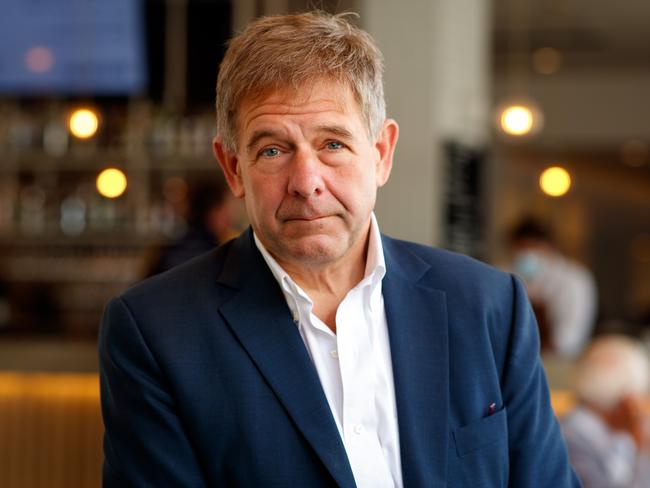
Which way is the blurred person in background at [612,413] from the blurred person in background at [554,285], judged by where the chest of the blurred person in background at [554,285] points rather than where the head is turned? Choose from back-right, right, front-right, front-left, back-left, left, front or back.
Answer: front-left

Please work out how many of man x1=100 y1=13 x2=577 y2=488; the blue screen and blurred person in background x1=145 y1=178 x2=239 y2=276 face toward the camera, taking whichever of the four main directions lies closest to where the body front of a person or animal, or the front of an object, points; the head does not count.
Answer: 2

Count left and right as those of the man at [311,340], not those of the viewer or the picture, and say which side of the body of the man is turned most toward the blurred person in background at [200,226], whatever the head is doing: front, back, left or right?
back

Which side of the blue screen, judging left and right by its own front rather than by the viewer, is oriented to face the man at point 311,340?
front

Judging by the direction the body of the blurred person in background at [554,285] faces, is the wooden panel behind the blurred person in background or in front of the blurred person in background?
in front

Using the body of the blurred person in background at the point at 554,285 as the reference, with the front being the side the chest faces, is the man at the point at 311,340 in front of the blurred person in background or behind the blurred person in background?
in front
